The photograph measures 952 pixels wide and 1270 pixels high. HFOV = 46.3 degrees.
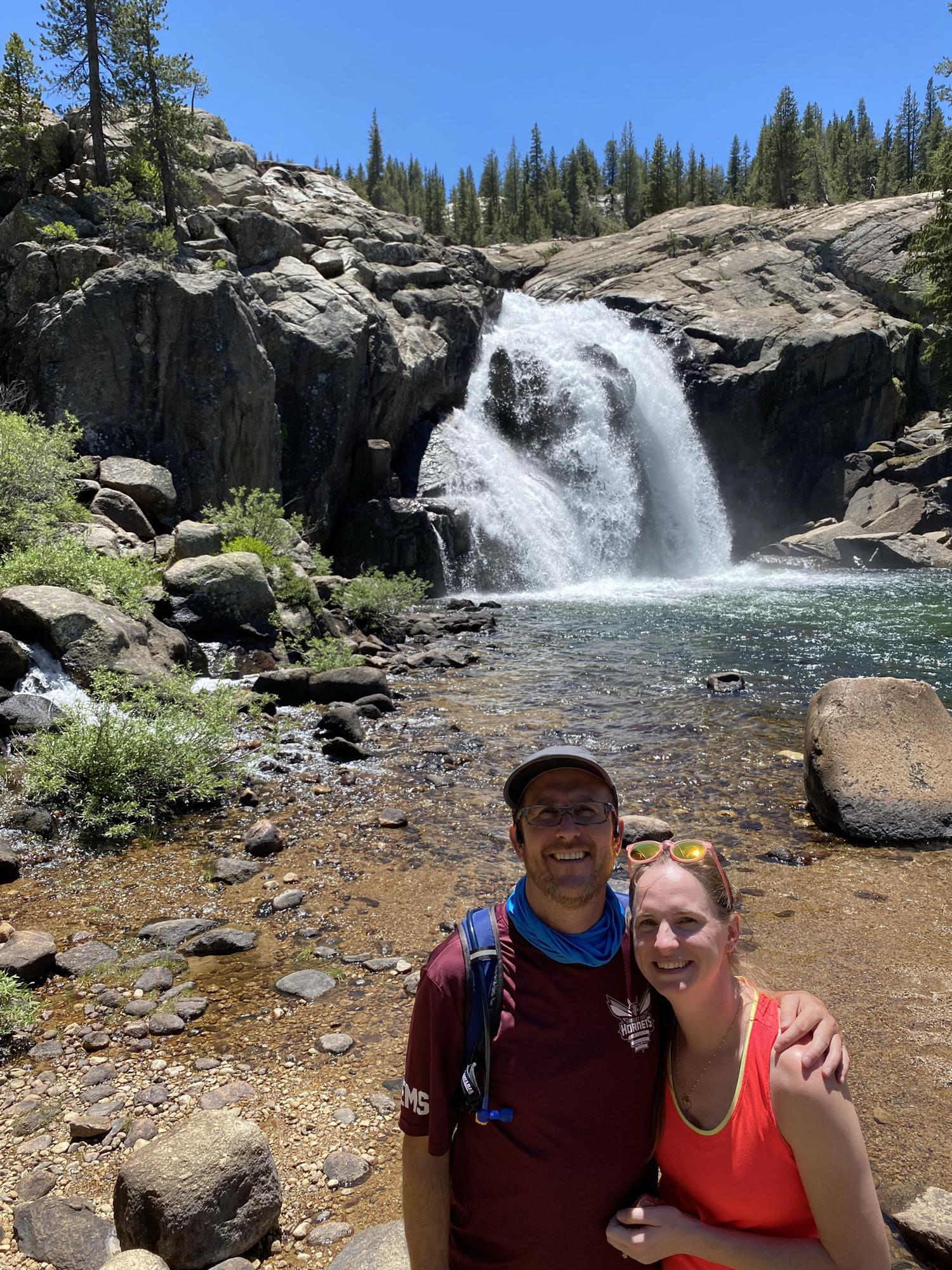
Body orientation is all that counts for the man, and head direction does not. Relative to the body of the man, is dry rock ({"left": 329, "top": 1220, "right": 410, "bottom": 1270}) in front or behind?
behind

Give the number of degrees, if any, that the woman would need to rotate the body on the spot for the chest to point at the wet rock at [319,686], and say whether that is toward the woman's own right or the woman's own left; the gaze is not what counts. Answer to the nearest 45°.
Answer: approximately 90° to the woman's own right

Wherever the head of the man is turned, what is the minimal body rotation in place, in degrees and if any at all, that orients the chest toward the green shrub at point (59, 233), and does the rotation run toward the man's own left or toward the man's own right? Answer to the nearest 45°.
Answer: approximately 135° to the man's own right

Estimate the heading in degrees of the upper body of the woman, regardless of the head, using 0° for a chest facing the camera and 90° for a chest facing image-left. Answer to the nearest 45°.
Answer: approximately 45°

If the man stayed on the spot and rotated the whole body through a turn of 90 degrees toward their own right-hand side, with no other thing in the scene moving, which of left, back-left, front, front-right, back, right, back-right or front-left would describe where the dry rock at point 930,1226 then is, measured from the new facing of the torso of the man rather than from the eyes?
back-right

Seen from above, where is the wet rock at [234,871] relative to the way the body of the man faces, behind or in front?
behind
